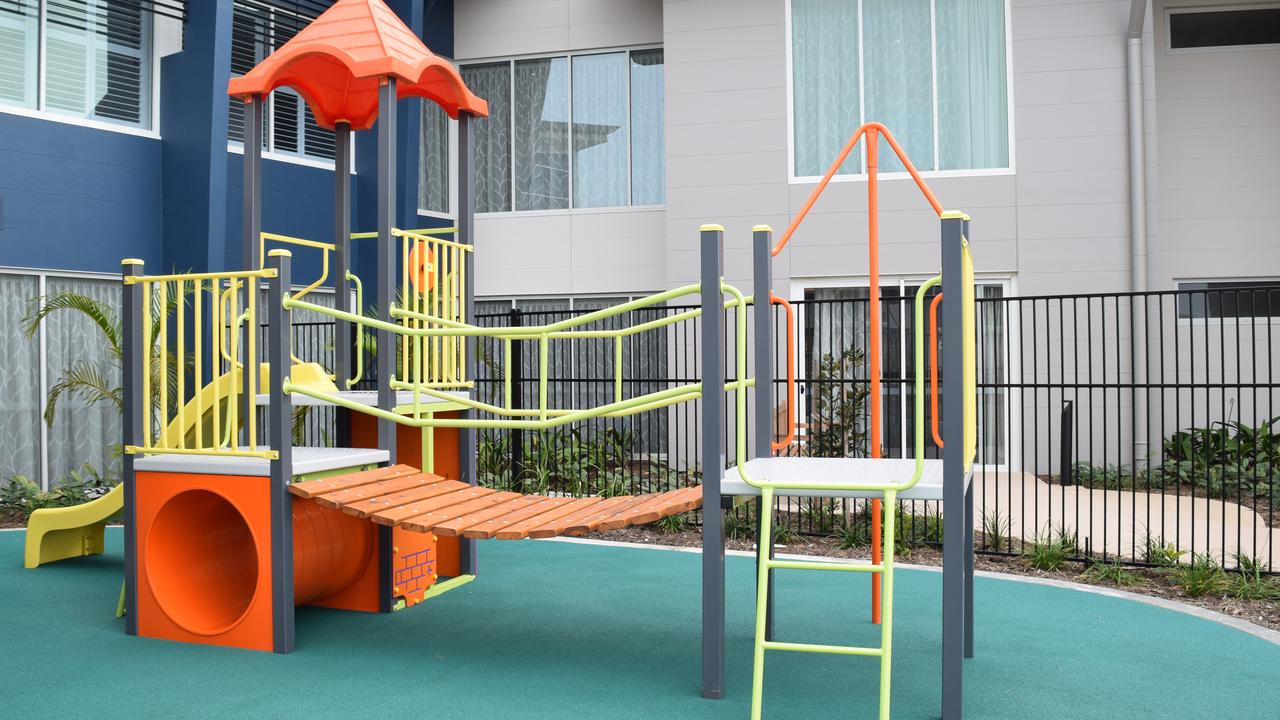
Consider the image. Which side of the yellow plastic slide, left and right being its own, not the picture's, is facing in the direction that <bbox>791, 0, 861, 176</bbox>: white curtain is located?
right

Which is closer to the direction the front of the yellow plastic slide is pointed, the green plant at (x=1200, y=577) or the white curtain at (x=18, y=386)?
the white curtain

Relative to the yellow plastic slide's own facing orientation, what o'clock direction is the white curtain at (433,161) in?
The white curtain is roughly at 4 o'clock from the yellow plastic slide.

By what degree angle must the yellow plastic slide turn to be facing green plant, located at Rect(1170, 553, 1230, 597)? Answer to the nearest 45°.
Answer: approximately 135° to its left

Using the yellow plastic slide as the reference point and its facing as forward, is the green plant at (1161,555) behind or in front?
behind

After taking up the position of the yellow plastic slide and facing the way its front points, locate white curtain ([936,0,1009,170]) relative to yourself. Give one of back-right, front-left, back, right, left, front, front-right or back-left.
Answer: back

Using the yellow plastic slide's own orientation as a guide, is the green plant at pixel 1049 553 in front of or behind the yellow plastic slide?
behind

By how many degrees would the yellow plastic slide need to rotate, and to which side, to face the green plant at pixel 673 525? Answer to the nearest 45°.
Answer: approximately 180°

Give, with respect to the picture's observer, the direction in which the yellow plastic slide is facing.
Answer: facing to the left of the viewer

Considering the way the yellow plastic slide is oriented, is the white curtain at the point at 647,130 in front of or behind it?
behind

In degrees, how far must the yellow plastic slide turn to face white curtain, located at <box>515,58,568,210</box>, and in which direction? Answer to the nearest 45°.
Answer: approximately 135° to its right

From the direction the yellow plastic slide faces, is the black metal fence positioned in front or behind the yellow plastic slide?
behind
